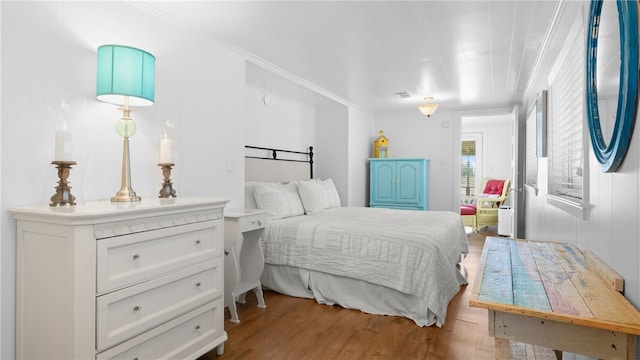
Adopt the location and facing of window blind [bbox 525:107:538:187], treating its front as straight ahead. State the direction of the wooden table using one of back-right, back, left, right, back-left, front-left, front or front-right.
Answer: left

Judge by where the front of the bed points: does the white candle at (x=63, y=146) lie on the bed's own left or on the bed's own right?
on the bed's own right

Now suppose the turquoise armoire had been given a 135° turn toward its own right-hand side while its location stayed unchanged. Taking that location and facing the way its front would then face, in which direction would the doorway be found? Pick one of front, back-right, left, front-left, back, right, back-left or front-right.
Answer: right

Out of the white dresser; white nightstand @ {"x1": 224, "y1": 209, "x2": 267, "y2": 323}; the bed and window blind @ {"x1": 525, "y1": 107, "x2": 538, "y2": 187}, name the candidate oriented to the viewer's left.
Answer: the window blind

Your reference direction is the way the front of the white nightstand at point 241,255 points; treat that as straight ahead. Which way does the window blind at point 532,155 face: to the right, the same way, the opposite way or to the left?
the opposite way

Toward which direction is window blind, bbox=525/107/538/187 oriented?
to the viewer's left

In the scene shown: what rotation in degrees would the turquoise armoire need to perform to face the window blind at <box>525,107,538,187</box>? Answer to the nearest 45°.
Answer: approximately 45° to its left

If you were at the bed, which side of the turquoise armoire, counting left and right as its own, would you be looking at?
front

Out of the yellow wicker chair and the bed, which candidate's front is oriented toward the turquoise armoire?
the yellow wicker chair

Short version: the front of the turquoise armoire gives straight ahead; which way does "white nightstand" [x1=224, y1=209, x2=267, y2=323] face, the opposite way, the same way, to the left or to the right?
to the left

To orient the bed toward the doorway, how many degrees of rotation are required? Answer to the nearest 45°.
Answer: approximately 90° to its left

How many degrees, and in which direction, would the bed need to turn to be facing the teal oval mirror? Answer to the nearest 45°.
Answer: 0° — it already faces it

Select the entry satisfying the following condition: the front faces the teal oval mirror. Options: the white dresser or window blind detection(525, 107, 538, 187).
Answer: the white dresser

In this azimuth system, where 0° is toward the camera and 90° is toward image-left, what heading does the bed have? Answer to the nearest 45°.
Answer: approximately 315°

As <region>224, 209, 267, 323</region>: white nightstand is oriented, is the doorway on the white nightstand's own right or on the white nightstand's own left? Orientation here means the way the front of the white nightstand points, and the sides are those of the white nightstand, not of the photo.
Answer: on the white nightstand's own left

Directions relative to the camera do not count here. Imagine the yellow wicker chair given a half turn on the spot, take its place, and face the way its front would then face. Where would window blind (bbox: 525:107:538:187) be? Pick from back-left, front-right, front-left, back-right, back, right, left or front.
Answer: back-right

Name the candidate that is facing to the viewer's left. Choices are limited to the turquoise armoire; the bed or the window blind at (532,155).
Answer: the window blind

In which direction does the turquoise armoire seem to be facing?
toward the camera

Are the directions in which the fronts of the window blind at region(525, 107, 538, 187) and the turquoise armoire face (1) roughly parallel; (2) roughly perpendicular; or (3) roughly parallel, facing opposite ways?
roughly perpendicular

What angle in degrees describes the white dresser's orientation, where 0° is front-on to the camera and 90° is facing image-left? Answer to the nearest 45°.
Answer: approximately 315°

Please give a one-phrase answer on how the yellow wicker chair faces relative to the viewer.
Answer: facing the viewer and to the left of the viewer

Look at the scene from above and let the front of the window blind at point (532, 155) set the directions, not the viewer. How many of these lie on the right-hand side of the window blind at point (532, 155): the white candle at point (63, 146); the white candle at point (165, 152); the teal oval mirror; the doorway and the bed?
1
